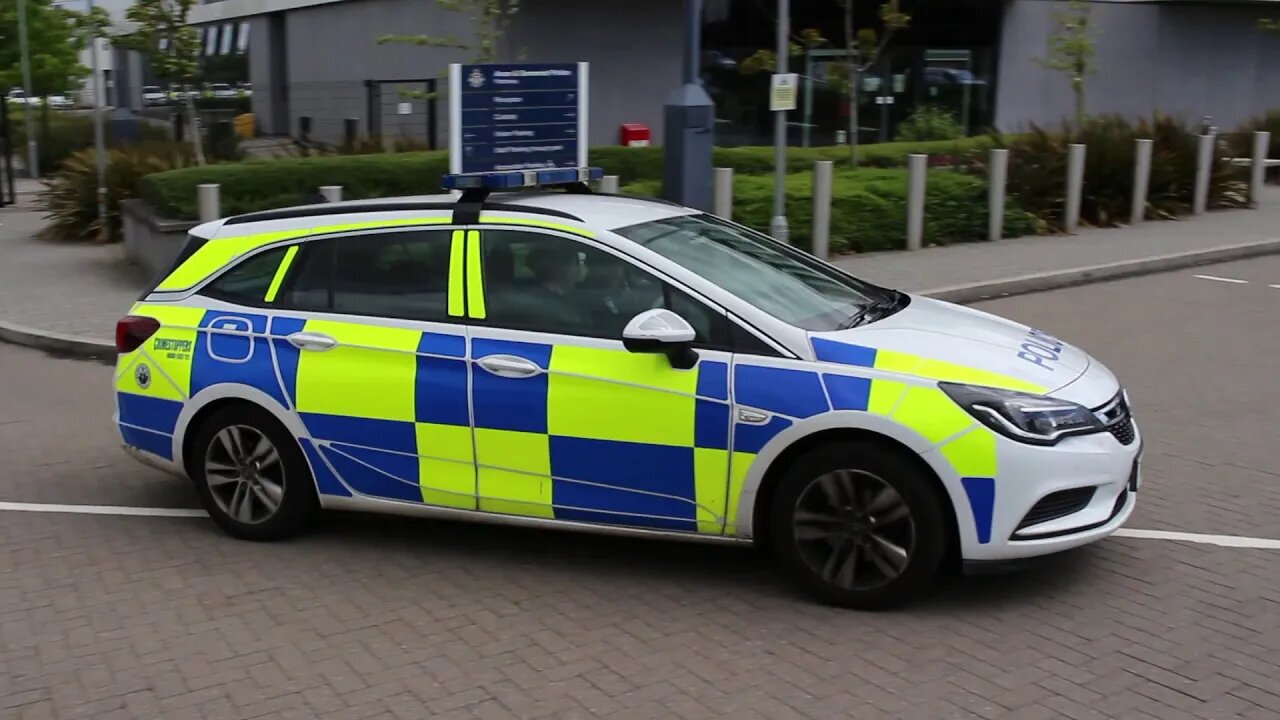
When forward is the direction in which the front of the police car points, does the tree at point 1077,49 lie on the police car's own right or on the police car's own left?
on the police car's own left

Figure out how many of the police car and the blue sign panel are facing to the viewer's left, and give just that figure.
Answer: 0

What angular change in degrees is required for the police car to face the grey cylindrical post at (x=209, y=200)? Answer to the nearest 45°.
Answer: approximately 180°

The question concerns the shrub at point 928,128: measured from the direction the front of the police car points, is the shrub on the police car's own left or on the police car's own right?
on the police car's own left

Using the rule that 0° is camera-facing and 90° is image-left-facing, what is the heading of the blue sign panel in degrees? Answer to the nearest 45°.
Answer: approximately 0°

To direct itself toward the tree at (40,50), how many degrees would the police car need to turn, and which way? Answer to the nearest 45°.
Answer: approximately 180°

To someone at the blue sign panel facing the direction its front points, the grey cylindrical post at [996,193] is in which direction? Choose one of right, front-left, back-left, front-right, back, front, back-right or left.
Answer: back-left

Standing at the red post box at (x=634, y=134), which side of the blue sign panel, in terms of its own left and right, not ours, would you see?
back

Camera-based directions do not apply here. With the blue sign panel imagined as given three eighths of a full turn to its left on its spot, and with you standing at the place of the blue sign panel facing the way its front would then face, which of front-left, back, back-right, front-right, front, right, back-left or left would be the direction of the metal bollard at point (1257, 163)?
front

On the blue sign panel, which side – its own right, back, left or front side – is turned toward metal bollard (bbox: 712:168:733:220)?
left

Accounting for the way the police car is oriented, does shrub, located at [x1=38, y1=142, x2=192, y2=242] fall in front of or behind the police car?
behind

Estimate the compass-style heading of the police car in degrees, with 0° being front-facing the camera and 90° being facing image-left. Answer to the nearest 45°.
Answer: approximately 315°

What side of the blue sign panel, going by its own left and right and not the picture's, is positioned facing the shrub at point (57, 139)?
back
